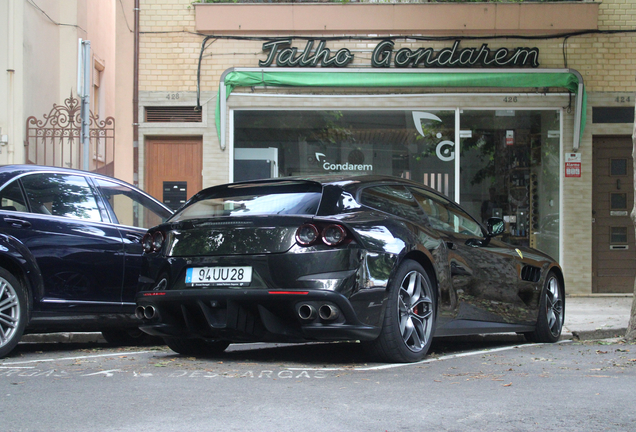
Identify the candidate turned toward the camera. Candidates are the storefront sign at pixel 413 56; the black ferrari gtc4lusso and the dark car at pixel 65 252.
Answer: the storefront sign

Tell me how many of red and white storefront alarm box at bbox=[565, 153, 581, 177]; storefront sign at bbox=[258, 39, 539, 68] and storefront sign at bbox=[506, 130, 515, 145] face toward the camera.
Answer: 3

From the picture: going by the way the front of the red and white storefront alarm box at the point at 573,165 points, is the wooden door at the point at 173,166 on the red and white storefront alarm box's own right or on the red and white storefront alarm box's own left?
on the red and white storefront alarm box's own right

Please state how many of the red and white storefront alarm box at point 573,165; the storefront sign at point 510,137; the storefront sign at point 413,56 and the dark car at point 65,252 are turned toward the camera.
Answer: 3

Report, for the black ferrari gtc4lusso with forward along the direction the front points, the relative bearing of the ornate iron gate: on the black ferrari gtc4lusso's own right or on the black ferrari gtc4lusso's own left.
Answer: on the black ferrari gtc4lusso's own left

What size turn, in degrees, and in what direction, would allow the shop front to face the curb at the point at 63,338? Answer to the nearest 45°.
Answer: approximately 45° to its right

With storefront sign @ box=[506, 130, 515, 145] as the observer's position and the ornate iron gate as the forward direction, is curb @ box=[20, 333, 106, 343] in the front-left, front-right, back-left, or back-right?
front-left

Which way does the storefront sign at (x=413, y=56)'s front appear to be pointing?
toward the camera

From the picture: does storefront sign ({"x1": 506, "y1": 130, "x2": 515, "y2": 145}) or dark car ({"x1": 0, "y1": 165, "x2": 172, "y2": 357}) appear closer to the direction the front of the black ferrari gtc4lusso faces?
the storefront sign

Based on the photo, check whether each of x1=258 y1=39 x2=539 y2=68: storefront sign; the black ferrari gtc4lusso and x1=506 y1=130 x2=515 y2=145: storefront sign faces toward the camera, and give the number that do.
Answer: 2

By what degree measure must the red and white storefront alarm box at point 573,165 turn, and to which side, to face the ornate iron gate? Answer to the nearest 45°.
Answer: approximately 90° to its right

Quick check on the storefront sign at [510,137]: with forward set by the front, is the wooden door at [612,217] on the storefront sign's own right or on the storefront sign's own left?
on the storefront sign's own left

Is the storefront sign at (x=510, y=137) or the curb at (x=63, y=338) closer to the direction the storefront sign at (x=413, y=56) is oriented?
the curb

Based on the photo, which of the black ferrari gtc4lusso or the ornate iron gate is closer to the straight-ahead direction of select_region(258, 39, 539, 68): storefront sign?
the black ferrari gtc4lusso

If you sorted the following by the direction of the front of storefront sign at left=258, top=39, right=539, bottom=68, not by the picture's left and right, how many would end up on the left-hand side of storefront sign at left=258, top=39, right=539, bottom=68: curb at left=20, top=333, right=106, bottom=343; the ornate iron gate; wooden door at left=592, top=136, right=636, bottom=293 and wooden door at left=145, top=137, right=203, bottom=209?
1

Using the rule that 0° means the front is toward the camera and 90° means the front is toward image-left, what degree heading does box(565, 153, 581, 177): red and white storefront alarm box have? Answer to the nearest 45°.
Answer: approximately 0°
